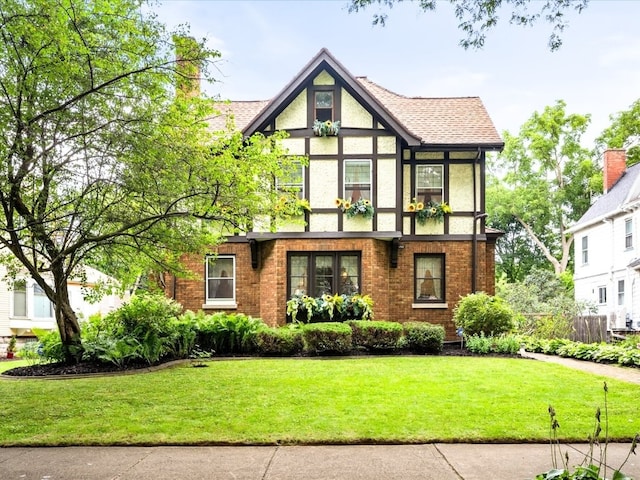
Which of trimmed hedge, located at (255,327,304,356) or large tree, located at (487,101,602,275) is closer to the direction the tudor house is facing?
the trimmed hedge

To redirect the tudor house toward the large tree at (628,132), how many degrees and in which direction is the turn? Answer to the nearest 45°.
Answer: approximately 135° to its left

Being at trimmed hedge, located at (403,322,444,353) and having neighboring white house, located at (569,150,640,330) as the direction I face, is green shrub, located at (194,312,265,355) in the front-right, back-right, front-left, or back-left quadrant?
back-left

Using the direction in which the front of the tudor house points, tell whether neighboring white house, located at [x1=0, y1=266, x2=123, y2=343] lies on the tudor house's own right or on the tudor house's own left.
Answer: on the tudor house's own right

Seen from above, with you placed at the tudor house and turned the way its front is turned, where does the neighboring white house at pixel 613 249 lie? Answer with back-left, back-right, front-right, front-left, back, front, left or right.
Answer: back-left

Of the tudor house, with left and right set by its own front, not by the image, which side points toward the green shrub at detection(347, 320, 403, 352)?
front

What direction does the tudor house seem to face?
toward the camera

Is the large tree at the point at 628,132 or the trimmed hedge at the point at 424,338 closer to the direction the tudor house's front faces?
the trimmed hedge

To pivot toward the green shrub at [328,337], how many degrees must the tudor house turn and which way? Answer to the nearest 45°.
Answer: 0° — it already faces it

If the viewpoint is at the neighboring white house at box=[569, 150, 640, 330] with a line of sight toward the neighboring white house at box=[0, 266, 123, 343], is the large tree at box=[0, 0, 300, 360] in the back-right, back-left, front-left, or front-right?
front-left

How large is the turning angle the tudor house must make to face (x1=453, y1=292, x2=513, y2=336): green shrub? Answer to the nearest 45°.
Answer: approximately 45° to its left

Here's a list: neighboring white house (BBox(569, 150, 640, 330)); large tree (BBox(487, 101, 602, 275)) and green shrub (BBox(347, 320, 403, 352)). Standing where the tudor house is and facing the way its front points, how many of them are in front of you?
1
